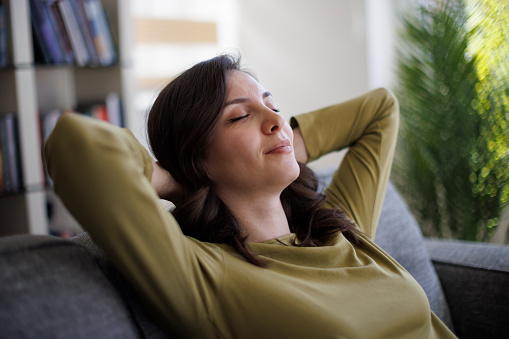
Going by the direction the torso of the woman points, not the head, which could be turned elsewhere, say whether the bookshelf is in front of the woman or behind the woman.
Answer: behind

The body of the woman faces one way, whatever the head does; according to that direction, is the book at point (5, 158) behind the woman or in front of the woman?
behind

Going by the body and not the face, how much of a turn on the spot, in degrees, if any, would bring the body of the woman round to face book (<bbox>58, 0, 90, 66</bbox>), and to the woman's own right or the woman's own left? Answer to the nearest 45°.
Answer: approximately 180°

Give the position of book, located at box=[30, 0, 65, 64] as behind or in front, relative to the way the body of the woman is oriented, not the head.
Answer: behind

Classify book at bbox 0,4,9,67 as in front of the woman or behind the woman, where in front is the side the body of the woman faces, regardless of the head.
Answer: behind
